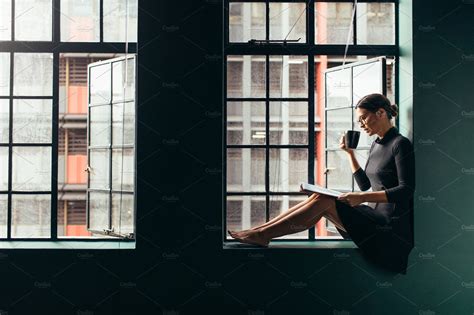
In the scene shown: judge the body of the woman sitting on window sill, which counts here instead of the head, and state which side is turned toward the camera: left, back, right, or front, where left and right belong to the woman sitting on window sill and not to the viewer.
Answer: left

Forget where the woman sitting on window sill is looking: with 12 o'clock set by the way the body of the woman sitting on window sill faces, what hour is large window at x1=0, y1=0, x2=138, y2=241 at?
The large window is roughly at 12 o'clock from the woman sitting on window sill.
